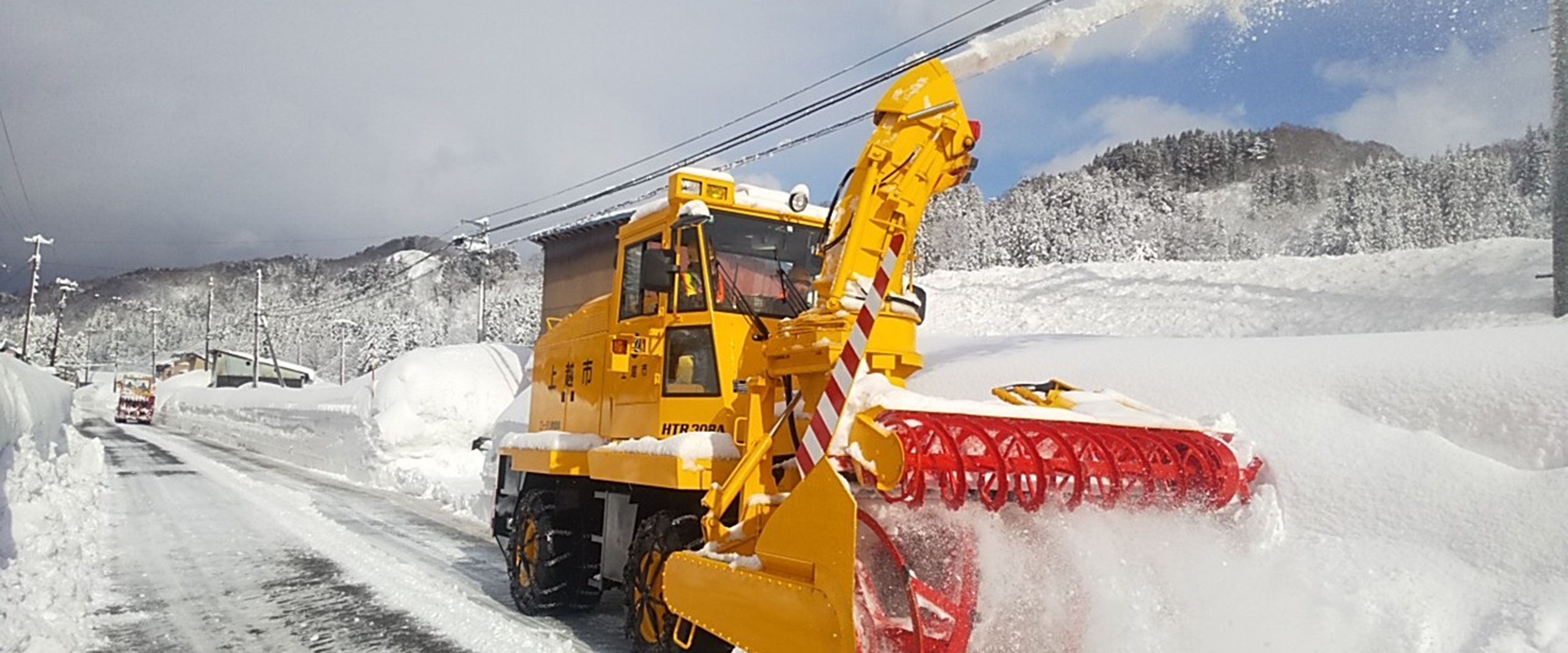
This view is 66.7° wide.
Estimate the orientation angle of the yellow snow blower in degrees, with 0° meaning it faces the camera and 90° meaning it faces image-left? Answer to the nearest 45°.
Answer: approximately 315°

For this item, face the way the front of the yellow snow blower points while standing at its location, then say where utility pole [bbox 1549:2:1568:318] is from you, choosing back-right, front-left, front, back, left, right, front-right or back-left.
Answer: left

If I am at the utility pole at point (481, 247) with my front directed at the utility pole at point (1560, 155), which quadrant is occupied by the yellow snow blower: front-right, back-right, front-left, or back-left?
front-right

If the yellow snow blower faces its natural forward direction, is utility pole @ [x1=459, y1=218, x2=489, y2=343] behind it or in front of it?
behind

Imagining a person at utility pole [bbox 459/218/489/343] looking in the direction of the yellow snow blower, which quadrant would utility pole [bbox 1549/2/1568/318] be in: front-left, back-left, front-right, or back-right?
front-left
